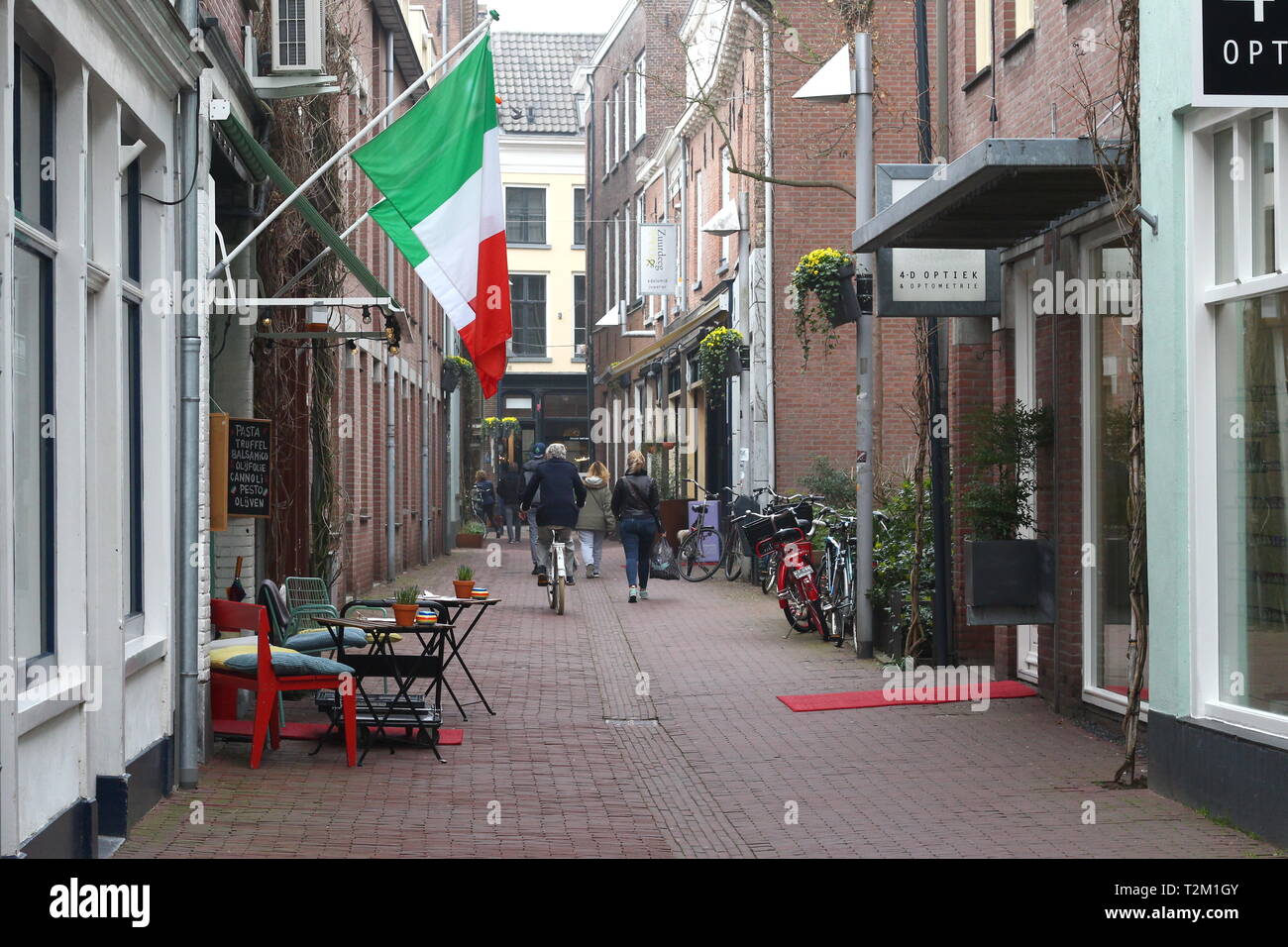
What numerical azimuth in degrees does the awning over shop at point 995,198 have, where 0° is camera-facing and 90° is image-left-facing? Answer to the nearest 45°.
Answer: approximately 90°

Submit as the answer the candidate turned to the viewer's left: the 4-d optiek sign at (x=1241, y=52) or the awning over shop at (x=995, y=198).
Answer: the awning over shop

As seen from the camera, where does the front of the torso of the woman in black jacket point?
away from the camera

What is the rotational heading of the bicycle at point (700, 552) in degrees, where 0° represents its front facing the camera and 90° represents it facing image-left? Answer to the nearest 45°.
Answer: approximately 45°

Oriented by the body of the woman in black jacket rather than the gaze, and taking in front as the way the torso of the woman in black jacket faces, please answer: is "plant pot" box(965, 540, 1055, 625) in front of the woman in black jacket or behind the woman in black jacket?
behind

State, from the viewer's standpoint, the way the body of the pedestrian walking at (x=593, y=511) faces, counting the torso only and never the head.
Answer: away from the camera

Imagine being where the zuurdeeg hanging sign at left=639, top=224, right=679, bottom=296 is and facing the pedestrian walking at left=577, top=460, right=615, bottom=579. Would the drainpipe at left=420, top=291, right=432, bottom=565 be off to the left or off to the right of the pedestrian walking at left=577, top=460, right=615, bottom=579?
right

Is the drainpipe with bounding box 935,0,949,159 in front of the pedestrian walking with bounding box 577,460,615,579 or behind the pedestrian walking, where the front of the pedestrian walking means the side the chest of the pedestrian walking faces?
behind

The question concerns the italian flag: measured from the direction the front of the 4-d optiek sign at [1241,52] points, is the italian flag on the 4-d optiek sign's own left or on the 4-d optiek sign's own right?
on the 4-d optiek sign's own right

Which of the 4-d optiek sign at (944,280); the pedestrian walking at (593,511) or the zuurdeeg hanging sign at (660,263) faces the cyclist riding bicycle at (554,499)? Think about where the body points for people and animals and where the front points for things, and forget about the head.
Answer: the zuurdeeg hanging sign

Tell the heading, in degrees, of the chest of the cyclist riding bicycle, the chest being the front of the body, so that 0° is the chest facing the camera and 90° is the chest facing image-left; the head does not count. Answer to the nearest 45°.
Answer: approximately 180°

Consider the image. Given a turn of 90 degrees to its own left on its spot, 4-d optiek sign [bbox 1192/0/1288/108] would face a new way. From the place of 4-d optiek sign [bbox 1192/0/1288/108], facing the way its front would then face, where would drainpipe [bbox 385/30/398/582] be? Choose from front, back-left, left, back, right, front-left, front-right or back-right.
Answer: back-left
